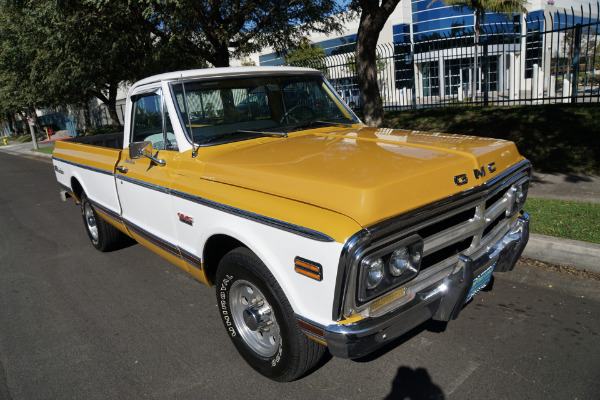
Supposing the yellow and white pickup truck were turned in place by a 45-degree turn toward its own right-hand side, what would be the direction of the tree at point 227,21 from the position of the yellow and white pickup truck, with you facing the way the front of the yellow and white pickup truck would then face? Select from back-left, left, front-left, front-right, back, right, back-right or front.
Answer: back

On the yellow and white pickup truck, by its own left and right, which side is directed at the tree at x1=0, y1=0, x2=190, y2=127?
back

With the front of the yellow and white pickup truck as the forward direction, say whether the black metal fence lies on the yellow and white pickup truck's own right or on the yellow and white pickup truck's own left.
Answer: on the yellow and white pickup truck's own left

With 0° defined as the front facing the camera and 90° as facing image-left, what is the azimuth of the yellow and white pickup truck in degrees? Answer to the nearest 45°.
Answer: approximately 315°
